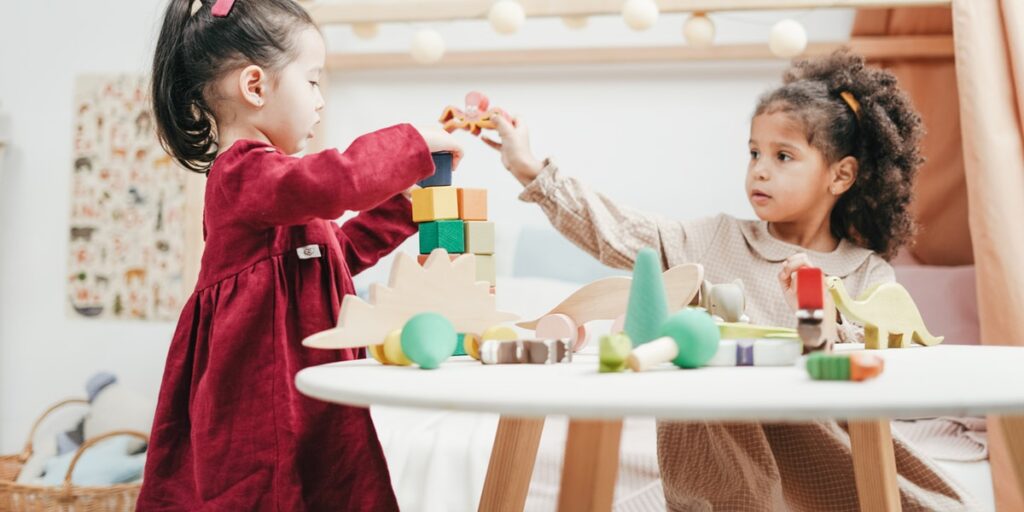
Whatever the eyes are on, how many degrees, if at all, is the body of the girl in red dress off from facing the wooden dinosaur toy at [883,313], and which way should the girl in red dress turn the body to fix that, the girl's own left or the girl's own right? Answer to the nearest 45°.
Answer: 0° — they already face it

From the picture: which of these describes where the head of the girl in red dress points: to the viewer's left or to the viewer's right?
to the viewer's right

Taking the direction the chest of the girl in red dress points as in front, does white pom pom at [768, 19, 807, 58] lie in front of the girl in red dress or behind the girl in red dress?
in front

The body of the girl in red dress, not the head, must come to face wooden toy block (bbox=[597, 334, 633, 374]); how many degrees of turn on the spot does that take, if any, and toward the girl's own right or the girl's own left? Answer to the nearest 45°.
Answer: approximately 45° to the girl's own right

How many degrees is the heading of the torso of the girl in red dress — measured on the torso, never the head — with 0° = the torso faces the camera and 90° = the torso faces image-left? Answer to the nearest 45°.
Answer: approximately 270°

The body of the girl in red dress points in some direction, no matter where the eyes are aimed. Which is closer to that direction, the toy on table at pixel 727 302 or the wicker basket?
the toy on table

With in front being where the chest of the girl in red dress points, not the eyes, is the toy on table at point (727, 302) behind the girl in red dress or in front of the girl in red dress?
in front

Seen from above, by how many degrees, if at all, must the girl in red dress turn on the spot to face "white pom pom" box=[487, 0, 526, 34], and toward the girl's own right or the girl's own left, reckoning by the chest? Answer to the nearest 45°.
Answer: approximately 45° to the girl's own left

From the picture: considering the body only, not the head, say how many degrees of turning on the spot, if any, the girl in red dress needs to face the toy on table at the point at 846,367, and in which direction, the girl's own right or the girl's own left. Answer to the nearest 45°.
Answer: approximately 45° to the girl's own right

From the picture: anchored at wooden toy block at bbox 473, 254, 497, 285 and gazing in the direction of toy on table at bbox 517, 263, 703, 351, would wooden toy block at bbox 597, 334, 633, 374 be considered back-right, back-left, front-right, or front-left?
front-right

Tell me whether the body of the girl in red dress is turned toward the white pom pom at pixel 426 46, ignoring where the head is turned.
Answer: no
